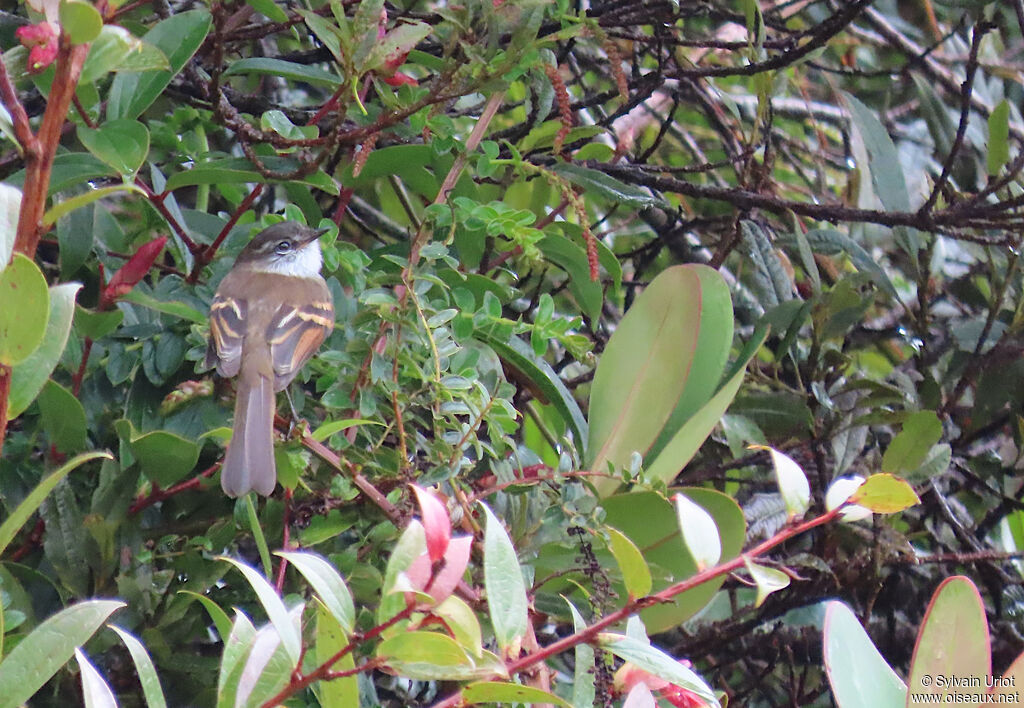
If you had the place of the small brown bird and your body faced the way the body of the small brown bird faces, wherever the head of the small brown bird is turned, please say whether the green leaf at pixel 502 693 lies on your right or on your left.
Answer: on your right

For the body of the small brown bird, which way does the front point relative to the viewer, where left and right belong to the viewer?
facing away from the viewer and to the right of the viewer

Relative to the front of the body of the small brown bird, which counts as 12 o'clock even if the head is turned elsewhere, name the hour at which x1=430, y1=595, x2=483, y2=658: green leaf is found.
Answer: The green leaf is roughly at 4 o'clock from the small brown bird.

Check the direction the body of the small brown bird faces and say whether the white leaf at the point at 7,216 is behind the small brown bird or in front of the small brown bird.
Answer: behind

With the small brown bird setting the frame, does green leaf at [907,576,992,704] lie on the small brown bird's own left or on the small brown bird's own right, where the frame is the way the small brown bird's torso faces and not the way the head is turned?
on the small brown bird's own right
